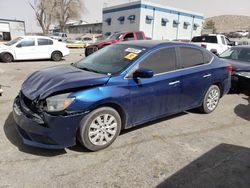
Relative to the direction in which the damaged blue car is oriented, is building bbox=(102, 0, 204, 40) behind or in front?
behind

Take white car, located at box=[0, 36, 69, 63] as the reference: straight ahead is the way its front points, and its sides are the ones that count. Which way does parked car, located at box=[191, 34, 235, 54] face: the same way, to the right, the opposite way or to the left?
the opposite way

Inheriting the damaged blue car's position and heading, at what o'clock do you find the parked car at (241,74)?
The parked car is roughly at 6 o'clock from the damaged blue car.

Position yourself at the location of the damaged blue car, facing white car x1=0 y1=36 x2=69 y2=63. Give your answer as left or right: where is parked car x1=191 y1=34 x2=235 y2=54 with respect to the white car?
right

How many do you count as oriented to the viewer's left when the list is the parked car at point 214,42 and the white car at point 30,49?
1

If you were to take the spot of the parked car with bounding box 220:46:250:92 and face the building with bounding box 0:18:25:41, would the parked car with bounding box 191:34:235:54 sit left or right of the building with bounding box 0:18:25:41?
right

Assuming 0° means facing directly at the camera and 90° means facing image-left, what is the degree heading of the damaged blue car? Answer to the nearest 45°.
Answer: approximately 45°

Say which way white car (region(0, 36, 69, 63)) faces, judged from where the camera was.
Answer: facing to the left of the viewer

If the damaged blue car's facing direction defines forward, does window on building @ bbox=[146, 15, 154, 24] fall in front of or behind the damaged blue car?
behind
